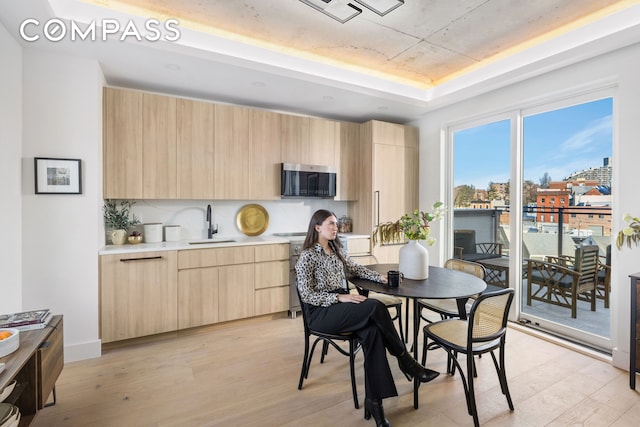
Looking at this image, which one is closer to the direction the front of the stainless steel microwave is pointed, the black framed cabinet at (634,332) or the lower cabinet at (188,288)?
the black framed cabinet

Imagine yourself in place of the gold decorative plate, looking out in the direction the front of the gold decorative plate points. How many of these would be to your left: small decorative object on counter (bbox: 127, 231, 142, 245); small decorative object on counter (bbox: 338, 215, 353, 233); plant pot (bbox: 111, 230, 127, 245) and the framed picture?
1

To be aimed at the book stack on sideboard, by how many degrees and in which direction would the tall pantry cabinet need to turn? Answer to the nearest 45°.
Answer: approximately 90° to its right

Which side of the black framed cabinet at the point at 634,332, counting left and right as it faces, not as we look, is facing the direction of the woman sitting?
front

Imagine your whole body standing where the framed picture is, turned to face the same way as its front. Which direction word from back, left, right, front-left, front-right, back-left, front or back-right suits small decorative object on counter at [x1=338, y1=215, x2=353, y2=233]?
left

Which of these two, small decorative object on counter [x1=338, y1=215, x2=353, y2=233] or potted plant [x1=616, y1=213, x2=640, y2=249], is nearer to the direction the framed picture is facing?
the potted plant

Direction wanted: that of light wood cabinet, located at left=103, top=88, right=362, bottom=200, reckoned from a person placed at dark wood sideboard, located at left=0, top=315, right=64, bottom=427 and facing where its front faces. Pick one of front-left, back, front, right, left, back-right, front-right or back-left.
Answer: left

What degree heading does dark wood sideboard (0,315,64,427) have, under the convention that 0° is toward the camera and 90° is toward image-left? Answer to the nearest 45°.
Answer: approximately 315°

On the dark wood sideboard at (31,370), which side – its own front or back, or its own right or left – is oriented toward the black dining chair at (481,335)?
front

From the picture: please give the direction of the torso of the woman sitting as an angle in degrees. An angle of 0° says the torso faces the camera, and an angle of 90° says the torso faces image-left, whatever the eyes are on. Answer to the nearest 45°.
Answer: approximately 315°
